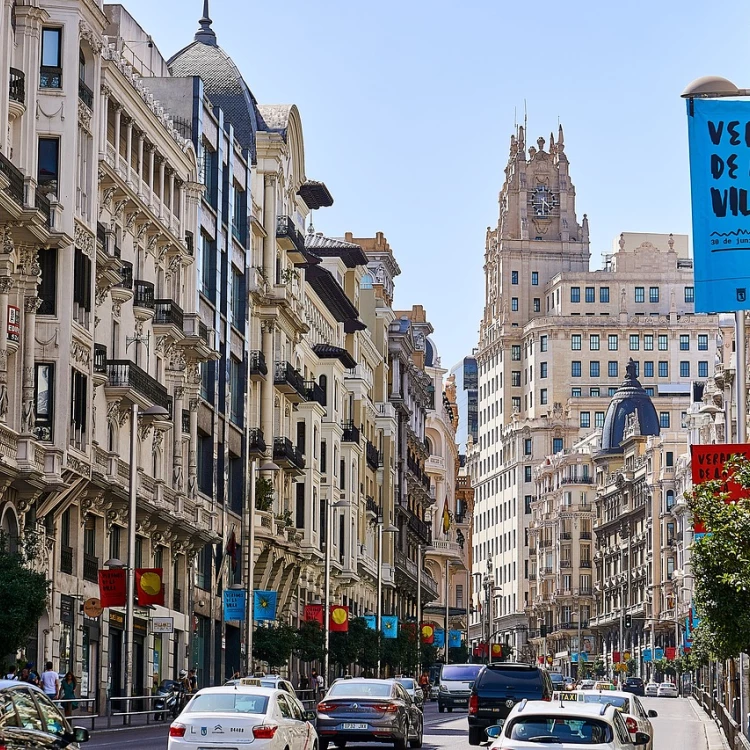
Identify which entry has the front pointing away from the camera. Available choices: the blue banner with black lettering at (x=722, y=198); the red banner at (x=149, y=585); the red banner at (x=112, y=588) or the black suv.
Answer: the black suv

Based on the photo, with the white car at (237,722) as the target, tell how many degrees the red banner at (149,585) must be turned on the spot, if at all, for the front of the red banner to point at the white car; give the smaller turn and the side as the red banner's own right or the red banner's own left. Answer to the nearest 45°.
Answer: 0° — it already faces it

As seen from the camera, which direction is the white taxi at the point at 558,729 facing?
away from the camera

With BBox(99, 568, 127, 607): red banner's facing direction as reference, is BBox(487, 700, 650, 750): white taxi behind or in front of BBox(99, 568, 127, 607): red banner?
in front

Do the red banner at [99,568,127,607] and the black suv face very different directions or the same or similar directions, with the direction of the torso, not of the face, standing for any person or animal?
very different directions

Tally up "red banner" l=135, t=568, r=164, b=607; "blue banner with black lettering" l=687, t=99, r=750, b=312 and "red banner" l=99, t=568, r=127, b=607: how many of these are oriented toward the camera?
3

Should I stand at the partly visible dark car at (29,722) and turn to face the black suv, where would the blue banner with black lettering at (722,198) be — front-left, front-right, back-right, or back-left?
front-right

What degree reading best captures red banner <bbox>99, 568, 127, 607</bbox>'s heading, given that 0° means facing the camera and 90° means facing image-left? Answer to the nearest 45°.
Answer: approximately 0°

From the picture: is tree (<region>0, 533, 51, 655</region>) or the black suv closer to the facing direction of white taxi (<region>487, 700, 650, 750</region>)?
the black suv

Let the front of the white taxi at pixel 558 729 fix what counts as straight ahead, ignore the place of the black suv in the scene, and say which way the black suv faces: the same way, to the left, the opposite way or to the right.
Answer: the same way

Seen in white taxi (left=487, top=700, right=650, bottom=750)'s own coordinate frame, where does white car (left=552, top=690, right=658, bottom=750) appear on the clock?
The white car is roughly at 12 o'clock from the white taxi.

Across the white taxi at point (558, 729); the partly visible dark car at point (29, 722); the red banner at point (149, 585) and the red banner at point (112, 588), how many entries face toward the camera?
2

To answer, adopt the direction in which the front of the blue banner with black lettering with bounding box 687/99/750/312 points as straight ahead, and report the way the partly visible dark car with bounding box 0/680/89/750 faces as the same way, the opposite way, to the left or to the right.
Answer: the opposite way

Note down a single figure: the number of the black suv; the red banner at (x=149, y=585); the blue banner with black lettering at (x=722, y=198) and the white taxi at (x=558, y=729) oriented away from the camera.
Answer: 2

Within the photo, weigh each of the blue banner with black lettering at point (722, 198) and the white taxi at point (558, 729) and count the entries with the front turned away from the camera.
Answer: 1

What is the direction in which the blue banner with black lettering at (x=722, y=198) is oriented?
toward the camera

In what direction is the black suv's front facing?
away from the camera

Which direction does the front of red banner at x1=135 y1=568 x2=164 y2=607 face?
toward the camera

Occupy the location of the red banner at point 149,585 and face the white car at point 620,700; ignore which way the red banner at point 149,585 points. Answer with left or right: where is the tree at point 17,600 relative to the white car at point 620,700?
right
